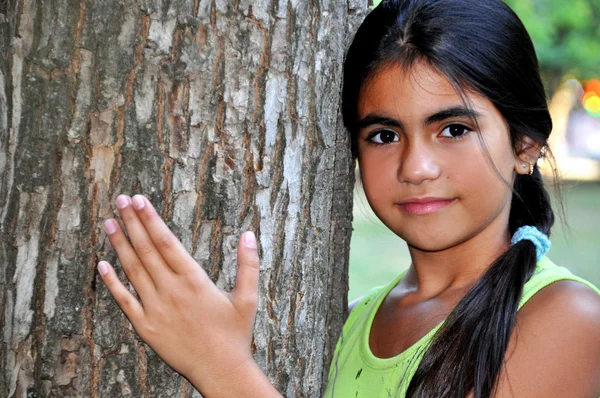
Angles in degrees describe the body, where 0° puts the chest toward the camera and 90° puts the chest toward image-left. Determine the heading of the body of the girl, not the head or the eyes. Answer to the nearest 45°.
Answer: approximately 45°
